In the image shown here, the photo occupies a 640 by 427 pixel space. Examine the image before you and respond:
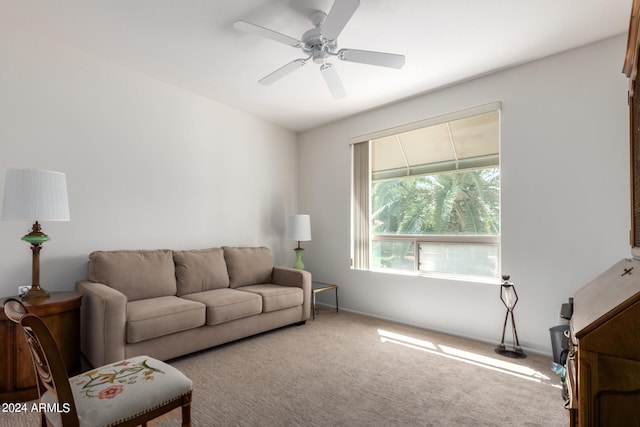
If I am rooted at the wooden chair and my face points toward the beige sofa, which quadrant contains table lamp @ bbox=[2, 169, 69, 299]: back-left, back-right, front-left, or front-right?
front-left

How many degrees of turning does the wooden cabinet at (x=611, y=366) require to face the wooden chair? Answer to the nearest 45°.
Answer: approximately 45° to its left

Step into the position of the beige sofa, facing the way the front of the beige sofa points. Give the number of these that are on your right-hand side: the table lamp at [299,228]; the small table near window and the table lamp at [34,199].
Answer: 1

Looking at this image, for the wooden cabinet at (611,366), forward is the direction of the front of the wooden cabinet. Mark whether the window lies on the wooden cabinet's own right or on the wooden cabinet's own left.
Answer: on the wooden cabinet's own right

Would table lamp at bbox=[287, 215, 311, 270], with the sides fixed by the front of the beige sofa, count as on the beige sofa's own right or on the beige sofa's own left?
on the beige sofa's own left

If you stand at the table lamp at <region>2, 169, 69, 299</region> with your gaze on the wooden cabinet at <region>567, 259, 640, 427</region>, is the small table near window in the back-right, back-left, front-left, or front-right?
front-left

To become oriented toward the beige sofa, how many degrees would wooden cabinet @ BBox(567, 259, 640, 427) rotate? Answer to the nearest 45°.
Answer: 0° — it already faces it

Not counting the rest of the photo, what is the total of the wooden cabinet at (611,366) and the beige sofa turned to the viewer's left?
1

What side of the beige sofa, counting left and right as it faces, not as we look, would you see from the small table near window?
left

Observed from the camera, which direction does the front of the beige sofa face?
facing the viewer and to the right of the viewer

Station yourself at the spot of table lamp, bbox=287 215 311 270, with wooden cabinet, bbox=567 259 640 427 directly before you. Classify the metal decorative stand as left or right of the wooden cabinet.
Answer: left

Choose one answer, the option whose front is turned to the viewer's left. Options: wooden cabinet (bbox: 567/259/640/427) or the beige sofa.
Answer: the wooden cabinet

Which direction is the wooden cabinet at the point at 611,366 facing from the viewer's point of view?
to the viewer's left
